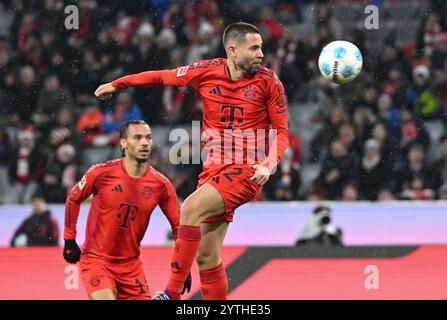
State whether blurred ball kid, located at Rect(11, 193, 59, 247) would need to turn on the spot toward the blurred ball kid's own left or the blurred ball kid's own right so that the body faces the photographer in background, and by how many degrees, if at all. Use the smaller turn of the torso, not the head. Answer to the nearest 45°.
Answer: approximately 90° to the blurred ball kid's own left

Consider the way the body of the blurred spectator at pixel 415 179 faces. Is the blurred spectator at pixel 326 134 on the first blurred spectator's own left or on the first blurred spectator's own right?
on the first blurred spectator's own right

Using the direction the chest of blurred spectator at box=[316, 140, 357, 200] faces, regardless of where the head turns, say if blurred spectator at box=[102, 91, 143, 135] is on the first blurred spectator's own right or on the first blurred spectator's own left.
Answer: on the first blurred spectator's own right

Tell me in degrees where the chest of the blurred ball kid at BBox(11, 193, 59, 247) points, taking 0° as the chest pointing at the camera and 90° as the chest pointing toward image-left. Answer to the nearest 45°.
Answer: approximately 0°
